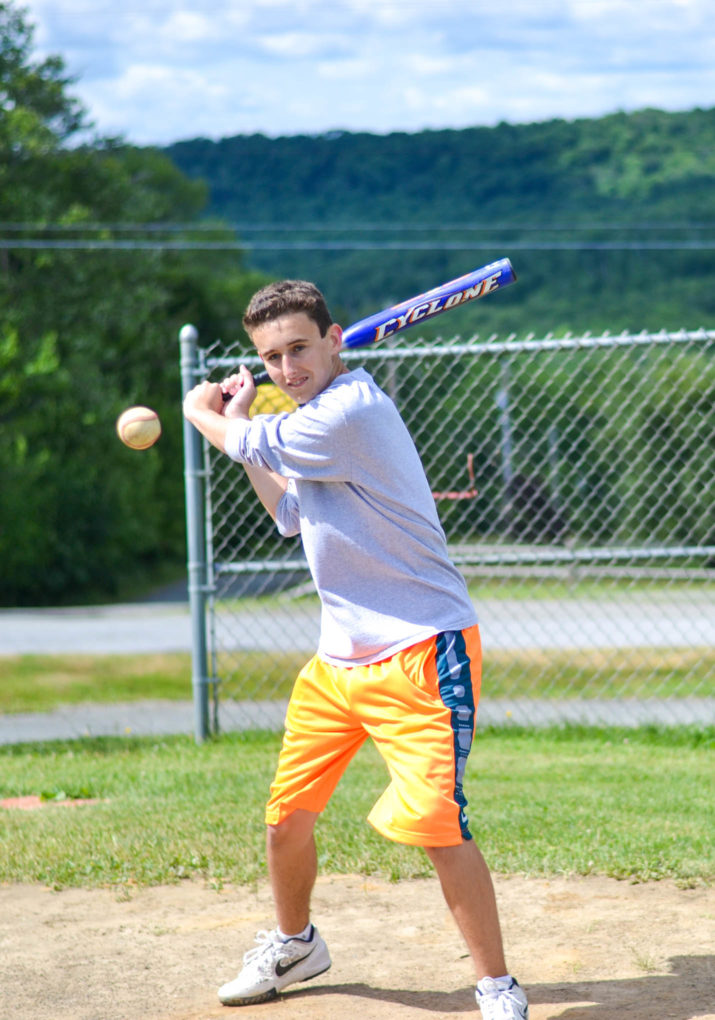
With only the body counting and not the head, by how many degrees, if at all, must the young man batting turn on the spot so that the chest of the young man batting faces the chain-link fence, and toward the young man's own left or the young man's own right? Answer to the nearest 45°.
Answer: approximately 135° to the young man's own right

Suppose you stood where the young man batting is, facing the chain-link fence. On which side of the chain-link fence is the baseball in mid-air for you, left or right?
left

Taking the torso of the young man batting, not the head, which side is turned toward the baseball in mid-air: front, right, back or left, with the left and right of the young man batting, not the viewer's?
right

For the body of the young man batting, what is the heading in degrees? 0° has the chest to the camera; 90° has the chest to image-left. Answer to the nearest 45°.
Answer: approximately 45°
